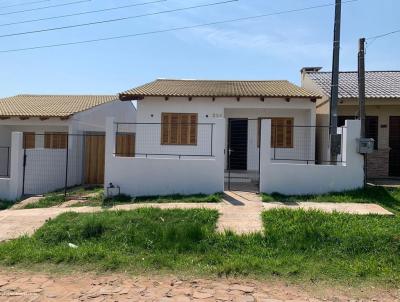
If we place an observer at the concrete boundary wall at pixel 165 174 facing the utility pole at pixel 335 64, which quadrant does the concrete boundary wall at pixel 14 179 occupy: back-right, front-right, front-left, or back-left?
back-left

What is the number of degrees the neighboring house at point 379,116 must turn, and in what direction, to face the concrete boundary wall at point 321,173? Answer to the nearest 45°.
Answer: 0° — it already faces it

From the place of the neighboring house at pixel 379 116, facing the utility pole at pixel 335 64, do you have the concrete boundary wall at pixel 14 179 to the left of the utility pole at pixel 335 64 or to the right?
right

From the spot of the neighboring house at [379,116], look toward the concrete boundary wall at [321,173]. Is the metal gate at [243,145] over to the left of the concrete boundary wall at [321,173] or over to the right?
right

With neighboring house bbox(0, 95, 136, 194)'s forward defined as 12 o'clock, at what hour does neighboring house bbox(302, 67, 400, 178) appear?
neighboring house bbox(302, 67, 400, 178) is roughly at 10 o'clock from neighboring house bbox(0, 95, 136, 194).

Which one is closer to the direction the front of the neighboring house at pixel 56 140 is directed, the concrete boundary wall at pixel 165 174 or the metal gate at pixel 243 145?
the concrete boundary wall

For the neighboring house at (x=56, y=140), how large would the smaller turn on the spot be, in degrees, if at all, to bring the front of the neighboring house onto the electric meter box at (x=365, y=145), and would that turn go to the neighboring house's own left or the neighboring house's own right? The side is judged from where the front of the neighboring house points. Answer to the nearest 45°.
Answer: approximately 45° to the neighboring house's own left

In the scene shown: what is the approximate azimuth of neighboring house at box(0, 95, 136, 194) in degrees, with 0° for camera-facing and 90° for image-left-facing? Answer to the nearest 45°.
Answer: approximately 0°

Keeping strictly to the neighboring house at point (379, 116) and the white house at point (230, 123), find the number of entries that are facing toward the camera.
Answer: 2

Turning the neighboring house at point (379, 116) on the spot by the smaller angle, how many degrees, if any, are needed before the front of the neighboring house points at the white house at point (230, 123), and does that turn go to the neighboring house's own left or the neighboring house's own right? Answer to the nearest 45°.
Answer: approximately 90° to the neighboring house's own right

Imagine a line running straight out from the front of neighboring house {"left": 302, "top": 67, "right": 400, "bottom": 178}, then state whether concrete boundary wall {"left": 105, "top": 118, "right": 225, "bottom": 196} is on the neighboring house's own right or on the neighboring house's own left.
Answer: on the neighboring house's own right

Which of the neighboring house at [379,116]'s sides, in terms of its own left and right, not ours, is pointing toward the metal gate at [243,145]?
right
